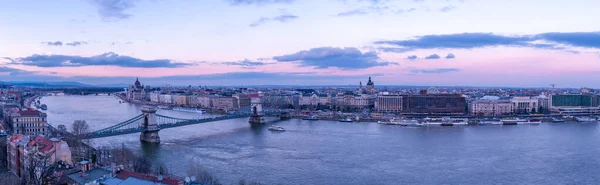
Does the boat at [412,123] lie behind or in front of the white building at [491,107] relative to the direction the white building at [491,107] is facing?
in front

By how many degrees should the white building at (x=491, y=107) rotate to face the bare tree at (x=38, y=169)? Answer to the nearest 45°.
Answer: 0° — it already faces it

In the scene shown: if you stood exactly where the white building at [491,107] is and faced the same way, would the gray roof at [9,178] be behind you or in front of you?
in front

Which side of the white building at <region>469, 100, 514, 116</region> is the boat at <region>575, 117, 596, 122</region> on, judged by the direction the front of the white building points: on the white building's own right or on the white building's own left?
on the white building's own left

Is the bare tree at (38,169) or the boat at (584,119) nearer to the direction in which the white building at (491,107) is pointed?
the bare tree

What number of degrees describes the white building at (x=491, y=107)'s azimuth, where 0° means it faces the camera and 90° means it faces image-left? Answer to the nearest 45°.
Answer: approximately 0°
